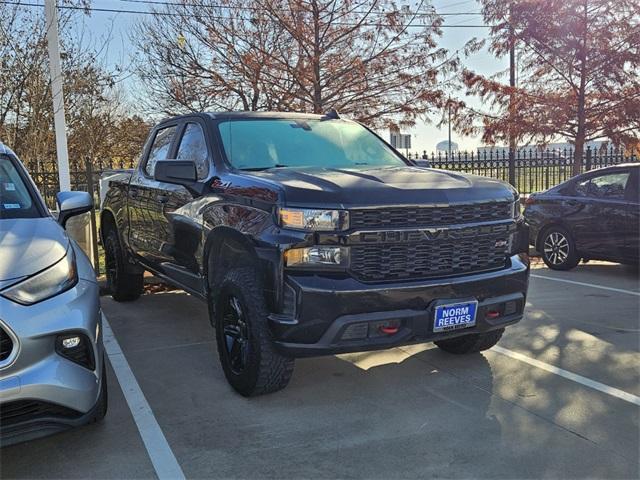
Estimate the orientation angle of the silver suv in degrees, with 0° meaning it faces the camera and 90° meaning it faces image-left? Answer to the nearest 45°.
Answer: approximately 0°

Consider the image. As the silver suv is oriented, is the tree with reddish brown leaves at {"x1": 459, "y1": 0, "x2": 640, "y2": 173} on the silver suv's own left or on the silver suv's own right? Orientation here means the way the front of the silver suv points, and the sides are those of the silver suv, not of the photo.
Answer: on the silver suv's own left

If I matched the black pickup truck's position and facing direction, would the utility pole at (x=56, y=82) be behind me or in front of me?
behind

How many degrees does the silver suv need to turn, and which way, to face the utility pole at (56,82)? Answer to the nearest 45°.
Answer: approximately 180°

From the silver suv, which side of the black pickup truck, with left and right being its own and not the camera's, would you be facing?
right

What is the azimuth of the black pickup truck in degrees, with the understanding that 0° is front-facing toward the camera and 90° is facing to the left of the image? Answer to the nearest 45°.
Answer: approximately 315°

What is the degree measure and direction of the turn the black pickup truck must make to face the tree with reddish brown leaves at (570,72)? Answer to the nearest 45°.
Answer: approximately 90° to its left

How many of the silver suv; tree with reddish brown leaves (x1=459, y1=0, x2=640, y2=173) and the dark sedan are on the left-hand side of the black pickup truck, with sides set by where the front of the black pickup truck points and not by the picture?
2

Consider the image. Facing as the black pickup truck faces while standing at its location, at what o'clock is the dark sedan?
The dark sedan is roughly at 9 o'clock from the black pickup truck.

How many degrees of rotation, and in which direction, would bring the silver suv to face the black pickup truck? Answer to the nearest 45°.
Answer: approximately 90° to its left

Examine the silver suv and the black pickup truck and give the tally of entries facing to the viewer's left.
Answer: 0
